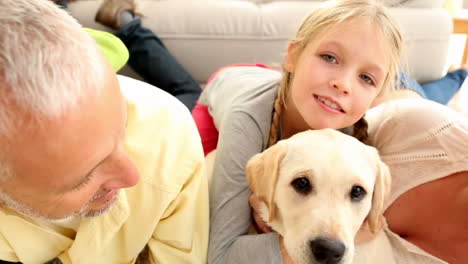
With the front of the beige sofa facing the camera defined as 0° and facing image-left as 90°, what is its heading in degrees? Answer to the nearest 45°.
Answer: approximately 0°

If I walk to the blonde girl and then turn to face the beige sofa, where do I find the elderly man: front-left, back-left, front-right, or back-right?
back-left

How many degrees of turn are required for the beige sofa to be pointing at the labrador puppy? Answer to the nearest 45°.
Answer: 0° — it already faces it

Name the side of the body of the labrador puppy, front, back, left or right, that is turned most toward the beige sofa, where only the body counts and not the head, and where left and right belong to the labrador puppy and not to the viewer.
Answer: back

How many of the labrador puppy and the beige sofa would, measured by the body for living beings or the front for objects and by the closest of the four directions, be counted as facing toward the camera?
2

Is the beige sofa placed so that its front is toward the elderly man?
yes
